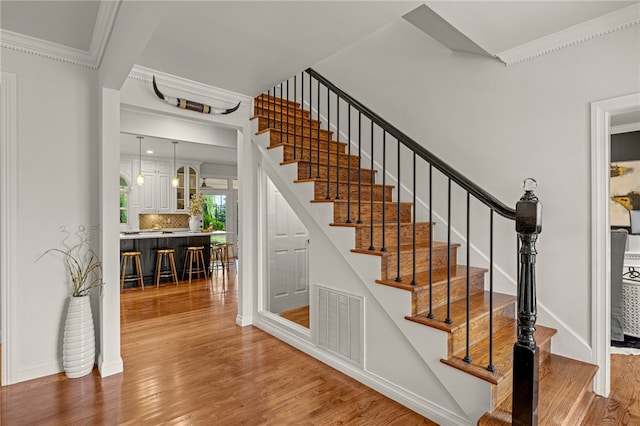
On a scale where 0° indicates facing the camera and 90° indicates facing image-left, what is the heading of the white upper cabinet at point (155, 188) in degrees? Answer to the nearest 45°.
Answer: approximately 0°

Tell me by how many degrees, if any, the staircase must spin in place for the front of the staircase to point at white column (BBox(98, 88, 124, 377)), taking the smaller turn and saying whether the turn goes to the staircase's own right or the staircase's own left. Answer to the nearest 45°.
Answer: approximately 135° to the staircase's own right

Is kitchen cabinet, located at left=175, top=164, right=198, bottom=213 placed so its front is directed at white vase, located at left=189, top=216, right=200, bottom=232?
yes

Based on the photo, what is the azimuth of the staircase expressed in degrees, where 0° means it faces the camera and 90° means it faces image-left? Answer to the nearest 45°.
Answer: approximately 315°

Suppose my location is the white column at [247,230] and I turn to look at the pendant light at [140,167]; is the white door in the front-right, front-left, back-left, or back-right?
front-right

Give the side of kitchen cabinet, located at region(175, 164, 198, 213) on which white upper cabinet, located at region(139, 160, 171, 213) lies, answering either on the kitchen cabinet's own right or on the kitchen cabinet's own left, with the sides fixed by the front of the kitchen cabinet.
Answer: on the kitchen cabinet's own right

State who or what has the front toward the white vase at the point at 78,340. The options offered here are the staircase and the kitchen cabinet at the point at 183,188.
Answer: the kitchen cabinet

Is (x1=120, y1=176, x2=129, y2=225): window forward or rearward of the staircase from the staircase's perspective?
rearward

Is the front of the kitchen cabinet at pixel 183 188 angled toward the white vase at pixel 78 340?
yes

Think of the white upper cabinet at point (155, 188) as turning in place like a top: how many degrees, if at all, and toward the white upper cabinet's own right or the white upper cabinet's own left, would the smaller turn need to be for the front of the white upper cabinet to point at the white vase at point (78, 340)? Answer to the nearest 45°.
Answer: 0° — it already faces it

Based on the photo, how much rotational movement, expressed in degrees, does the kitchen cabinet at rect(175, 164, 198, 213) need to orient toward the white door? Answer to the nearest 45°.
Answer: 0° — it already faces it

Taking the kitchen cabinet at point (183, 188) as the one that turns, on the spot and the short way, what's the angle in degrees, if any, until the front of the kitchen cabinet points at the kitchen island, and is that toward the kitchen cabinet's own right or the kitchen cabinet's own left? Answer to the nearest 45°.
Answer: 0° — it already faces it

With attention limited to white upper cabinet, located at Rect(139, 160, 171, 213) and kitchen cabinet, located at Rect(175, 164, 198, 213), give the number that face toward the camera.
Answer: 2
